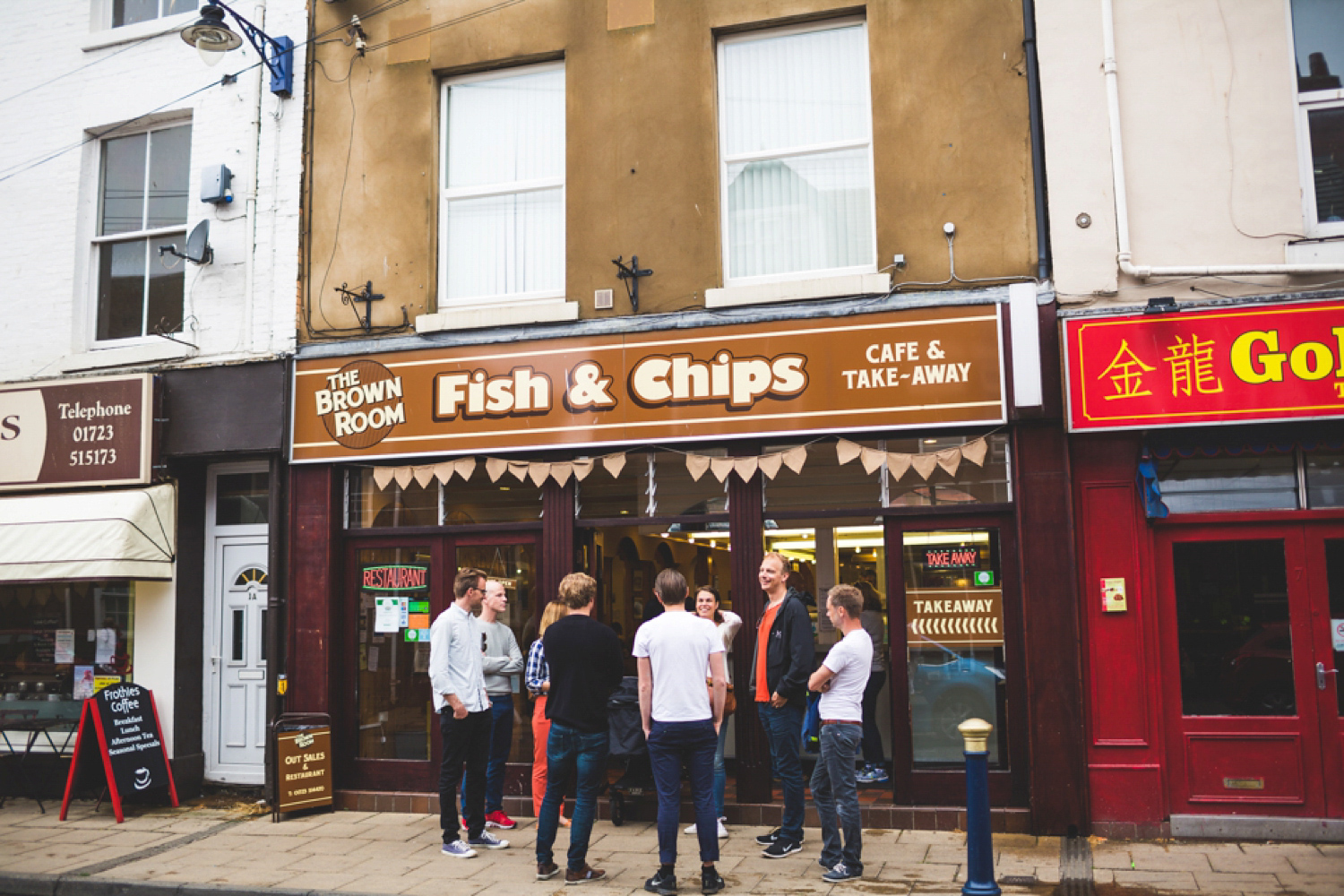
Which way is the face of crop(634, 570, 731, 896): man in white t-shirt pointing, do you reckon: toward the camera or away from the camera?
away from the camera

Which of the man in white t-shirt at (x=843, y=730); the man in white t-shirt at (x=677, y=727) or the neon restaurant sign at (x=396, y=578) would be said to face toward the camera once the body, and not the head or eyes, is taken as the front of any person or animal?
the neon restaurant sign

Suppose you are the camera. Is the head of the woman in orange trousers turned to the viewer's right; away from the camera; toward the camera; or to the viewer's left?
away from the camera

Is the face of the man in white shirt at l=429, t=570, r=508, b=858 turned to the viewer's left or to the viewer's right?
to the viewer's right

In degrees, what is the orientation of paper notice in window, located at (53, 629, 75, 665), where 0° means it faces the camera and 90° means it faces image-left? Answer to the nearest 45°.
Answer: approximately 0°

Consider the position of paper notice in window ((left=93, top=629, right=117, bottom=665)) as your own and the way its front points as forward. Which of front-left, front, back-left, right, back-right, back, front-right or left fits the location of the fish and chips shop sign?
front-left

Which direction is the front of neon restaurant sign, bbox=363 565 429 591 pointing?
toward the camera

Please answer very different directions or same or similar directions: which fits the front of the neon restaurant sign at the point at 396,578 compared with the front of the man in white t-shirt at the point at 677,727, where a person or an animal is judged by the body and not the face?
very different directions

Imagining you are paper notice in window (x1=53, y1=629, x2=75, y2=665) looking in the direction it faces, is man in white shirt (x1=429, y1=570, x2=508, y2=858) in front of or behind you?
in front

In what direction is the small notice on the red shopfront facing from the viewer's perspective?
toward the camera

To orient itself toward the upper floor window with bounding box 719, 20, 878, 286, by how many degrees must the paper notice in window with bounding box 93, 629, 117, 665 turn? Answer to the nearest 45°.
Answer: approximately 45° to its left

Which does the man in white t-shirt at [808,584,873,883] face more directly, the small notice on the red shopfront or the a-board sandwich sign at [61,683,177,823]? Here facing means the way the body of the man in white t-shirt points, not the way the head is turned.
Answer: the a-board sandwich sign
